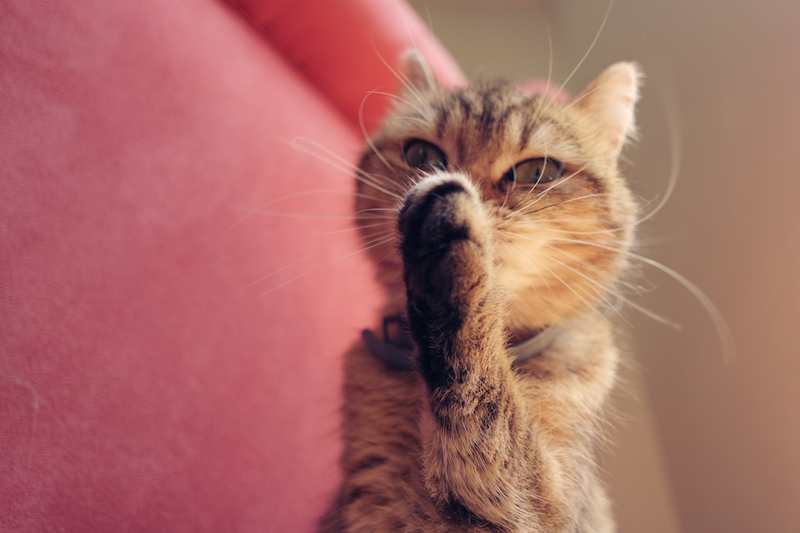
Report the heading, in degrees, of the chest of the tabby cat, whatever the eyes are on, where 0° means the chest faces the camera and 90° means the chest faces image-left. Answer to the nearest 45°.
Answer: approximately 0°
